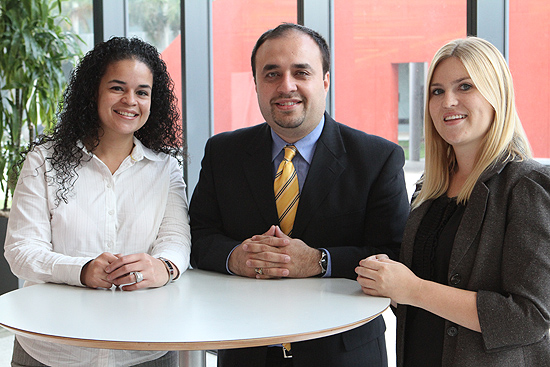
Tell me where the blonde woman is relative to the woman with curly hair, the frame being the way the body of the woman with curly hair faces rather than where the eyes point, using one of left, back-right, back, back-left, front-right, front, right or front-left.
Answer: front-left

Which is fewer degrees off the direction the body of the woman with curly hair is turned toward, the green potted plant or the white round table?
the white round table

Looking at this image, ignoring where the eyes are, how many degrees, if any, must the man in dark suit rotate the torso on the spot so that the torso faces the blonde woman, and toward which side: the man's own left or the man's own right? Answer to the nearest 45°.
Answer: approximately 45° to the man's own left

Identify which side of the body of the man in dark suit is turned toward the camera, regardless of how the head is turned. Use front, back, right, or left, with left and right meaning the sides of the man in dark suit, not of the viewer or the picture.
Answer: front

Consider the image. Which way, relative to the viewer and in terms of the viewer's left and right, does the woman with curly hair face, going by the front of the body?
facing the viewer

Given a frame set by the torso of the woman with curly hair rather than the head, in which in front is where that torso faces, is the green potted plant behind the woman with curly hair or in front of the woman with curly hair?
behind

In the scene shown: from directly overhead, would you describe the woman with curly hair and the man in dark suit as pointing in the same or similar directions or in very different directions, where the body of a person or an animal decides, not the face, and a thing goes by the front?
same or similar directions

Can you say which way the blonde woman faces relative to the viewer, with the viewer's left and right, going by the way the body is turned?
facing the viewer and to the left of the viewer

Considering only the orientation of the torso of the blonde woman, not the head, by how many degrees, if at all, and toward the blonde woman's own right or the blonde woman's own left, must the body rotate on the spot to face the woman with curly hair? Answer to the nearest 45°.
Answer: approximately 45° to the blonde woman's own right

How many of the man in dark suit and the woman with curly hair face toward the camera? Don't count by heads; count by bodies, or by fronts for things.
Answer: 2

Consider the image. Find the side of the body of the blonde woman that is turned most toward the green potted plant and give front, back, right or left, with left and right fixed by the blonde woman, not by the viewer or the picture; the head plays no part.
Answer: right
